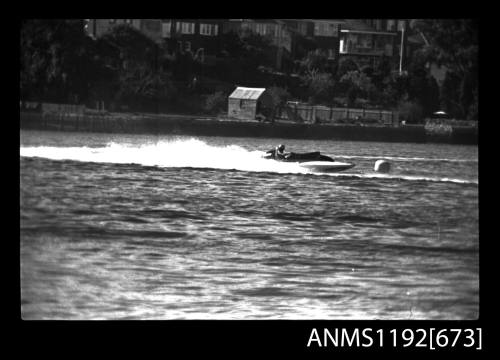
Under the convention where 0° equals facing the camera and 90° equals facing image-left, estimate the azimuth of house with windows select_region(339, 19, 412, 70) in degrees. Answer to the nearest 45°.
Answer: approximately 0°

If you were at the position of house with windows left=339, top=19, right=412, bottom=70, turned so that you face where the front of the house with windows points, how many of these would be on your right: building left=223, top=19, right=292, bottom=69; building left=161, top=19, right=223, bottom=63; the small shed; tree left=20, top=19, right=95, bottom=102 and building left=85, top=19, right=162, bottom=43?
5

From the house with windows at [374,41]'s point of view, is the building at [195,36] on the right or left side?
on its right

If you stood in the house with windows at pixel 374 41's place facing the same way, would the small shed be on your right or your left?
on your right

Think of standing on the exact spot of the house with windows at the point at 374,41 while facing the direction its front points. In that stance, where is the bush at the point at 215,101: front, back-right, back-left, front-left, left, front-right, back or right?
right

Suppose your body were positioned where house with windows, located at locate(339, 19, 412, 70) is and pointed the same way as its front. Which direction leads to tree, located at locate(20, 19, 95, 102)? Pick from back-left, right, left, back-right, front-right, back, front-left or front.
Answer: right

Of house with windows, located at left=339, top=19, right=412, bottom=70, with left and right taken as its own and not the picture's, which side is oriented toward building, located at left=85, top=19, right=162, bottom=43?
right

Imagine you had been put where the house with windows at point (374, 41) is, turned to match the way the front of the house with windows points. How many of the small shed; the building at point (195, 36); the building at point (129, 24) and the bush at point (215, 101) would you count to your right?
4
